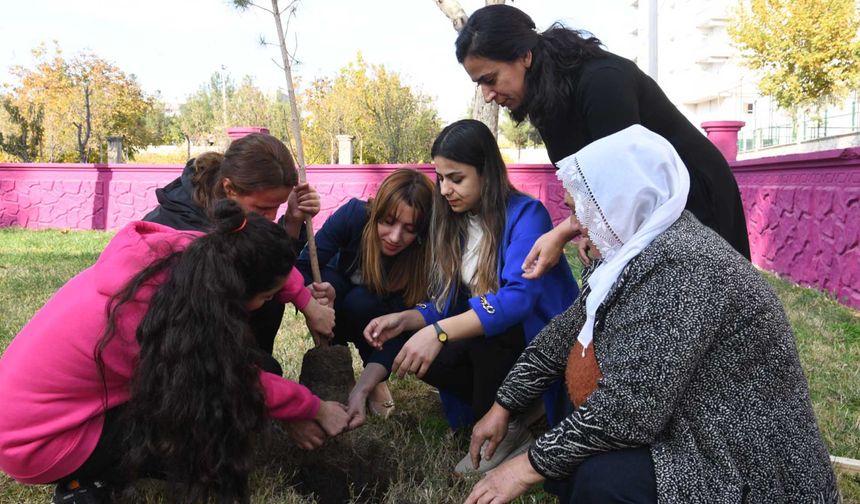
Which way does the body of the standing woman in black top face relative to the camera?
to the viewer's left

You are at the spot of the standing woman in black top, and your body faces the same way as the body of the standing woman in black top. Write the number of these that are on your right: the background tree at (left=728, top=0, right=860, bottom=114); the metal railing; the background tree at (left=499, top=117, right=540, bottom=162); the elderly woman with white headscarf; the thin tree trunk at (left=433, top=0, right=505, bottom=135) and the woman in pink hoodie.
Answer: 4

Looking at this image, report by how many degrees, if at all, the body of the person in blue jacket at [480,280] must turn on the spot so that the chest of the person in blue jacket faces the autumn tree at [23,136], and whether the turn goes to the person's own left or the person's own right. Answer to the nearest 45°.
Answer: approximately 90° to the person's own right

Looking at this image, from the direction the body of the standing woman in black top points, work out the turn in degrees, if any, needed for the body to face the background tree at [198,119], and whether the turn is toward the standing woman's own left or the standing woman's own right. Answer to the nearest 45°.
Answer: approximately 45° to the standing woman's own right

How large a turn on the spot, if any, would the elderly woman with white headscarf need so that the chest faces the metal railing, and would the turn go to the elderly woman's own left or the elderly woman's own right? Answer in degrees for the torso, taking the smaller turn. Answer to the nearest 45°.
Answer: approximately 90° to the elderly woman's own right

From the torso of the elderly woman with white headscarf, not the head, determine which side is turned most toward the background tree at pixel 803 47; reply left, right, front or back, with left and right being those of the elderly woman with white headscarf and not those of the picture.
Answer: right

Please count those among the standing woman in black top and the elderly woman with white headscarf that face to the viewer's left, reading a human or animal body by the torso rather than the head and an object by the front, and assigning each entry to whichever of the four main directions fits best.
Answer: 2

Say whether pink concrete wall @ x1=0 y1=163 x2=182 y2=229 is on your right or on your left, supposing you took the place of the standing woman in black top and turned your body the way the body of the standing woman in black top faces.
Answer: on your right

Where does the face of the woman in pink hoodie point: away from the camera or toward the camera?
away from the camera

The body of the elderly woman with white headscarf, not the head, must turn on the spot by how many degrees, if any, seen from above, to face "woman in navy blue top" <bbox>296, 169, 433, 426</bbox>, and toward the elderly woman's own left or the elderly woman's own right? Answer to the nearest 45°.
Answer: approximately 45° to the elderly woman's own right

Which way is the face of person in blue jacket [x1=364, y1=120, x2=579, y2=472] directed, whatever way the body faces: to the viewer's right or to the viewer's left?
to the viewer's left

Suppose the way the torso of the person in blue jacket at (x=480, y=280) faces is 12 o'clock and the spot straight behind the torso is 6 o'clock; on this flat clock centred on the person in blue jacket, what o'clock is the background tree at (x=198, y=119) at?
The background tree is roughly at 4 o'clock from the person in blue jacket.
